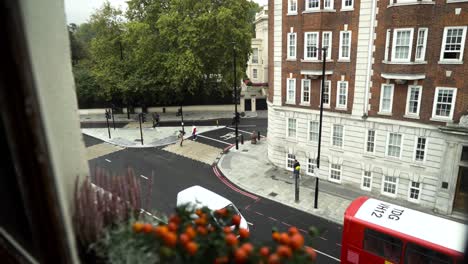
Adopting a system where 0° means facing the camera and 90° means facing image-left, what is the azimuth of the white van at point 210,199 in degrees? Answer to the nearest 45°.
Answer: approximately 315°

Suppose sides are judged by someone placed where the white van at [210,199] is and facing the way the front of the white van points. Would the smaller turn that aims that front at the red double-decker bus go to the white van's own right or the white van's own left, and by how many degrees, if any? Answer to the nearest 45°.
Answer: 0° — it already faces it

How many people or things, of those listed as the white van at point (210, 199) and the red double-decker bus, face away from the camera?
0
